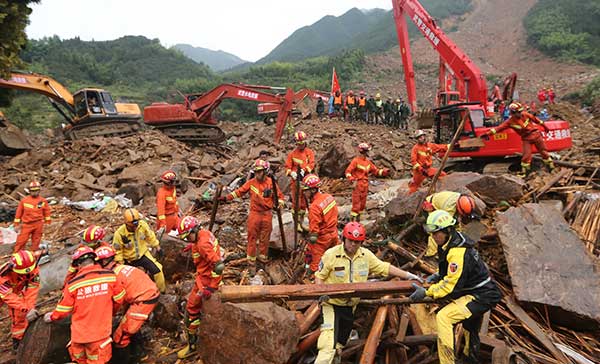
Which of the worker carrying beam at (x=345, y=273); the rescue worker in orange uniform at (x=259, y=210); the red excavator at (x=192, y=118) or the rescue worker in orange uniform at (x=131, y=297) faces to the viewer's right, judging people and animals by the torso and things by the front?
the red excavator

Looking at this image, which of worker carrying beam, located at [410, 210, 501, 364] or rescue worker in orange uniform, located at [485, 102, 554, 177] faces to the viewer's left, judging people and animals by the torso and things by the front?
the worker carrying beam

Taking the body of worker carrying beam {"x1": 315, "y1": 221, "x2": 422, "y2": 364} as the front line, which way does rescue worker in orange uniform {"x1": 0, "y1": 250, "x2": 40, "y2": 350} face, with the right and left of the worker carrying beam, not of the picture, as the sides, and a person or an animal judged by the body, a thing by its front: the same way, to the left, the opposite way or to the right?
to the left

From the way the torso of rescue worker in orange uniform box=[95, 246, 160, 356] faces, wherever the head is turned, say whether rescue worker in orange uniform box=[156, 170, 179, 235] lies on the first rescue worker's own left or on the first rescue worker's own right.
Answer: on the first rescue worker's own right

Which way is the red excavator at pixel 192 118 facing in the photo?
to the viewer's right

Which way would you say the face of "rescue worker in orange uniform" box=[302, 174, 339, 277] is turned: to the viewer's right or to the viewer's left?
to the viewer's left

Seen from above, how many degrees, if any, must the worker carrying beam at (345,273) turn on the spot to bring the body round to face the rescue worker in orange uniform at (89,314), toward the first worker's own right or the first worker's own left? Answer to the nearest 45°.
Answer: approximately 90° to the first worker's own right

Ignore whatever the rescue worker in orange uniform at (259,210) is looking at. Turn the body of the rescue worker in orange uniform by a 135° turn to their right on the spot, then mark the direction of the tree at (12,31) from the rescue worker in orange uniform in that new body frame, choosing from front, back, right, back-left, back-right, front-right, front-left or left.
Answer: front

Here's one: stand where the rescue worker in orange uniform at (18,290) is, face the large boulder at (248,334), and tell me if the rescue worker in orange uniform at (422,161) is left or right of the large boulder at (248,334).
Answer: left

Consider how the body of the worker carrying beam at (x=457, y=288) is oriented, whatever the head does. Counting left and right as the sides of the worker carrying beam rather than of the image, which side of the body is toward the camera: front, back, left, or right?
left

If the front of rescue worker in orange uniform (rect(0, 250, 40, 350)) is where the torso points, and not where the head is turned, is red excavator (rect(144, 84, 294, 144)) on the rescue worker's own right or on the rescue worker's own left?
on the rescue worker's own left

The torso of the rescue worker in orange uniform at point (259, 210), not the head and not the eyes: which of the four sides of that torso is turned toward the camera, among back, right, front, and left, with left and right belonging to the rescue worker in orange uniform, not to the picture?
front

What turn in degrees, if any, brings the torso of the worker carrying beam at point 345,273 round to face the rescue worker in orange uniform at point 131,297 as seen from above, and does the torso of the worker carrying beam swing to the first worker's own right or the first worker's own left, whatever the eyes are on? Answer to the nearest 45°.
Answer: approximately 90° to the first worker's own right
